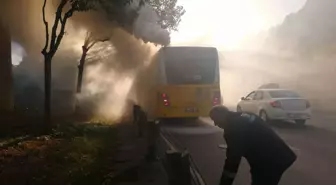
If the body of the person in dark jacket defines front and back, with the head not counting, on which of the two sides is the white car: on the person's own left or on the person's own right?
on the person's own right

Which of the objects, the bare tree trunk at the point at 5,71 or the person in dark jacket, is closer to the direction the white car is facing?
the bare tree trunk

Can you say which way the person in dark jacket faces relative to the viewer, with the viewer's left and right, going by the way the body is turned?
facing to the left of the viewer
